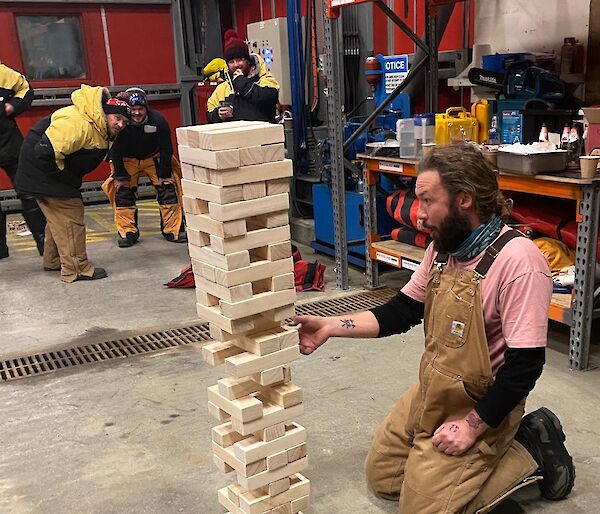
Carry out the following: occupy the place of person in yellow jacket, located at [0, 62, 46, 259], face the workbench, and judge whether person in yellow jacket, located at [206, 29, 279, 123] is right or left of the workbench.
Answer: left

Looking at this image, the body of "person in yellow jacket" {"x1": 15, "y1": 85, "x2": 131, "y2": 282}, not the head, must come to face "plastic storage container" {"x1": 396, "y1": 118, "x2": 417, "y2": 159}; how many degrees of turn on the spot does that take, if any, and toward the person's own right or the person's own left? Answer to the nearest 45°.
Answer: approximately 45° to the person's own right

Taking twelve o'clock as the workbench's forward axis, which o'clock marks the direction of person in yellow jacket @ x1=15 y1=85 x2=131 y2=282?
The person in yellow jacket is roughly at 2 o'clock from the workbench.

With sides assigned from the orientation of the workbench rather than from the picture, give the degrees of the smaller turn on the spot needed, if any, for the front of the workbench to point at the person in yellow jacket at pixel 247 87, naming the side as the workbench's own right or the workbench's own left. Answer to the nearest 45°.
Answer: approximately 90° to the workbench's own right

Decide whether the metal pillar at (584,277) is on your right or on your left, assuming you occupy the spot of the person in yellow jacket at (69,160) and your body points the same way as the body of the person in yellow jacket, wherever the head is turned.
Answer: on your right

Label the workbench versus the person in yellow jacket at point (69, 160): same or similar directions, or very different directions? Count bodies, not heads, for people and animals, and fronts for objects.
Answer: very different directions

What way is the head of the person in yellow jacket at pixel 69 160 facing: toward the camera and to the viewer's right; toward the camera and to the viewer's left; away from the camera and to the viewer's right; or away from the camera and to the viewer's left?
toward the camera and to the viewer's right

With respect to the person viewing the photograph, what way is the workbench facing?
facing the viewer and to the left of the viewer

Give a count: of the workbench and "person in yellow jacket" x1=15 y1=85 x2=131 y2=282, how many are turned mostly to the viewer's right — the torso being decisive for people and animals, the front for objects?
1

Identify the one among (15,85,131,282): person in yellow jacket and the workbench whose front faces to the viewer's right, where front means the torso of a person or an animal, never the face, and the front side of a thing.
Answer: the person in yellow jacket

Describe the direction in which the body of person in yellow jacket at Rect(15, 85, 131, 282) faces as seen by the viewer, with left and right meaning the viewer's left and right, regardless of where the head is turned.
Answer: facing to the right of the viewer

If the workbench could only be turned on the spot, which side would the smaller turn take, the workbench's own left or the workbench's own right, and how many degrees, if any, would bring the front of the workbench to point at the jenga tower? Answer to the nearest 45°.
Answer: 0° — it already faces it
